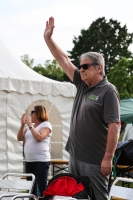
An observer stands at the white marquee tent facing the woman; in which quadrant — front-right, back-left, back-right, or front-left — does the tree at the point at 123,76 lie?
back-left

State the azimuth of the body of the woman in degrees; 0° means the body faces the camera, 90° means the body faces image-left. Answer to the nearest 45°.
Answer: approximately 45°

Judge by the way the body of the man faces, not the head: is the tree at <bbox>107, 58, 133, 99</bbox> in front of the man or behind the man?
behind

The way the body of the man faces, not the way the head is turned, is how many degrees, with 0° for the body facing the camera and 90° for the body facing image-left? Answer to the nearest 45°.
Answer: approximately 45°

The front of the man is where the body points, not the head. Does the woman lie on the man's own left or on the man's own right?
on the man's own right

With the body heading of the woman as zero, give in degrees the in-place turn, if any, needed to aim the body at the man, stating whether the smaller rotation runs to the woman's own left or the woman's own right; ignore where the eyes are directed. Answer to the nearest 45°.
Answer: approximately 45° to the woman's own left
